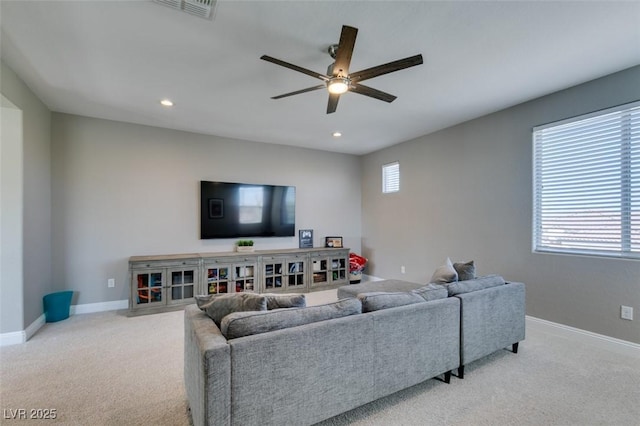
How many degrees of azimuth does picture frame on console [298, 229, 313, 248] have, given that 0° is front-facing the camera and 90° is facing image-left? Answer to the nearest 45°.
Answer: approximately 0°

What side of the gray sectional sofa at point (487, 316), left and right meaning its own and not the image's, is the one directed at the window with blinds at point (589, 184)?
right

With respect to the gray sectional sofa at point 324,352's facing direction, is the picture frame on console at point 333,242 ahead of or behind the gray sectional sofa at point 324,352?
ahead

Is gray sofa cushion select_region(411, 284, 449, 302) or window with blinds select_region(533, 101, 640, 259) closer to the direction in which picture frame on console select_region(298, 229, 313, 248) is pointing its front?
the gray sofa cushion

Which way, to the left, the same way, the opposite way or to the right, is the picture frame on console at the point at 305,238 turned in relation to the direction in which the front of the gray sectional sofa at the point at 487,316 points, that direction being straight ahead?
the opposite way

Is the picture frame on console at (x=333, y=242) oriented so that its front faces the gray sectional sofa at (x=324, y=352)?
yes

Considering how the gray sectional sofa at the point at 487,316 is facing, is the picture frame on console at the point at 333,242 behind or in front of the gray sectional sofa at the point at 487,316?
in front

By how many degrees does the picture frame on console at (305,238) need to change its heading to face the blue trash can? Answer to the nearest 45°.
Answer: approximately 45° to its right

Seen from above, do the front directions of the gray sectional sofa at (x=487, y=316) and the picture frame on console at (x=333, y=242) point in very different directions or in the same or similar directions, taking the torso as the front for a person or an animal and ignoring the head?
very different directions

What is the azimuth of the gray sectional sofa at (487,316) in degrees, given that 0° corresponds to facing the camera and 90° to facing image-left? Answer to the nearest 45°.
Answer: approximately 135°

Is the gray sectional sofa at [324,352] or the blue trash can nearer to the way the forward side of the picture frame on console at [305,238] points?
the gray sectional sofa
